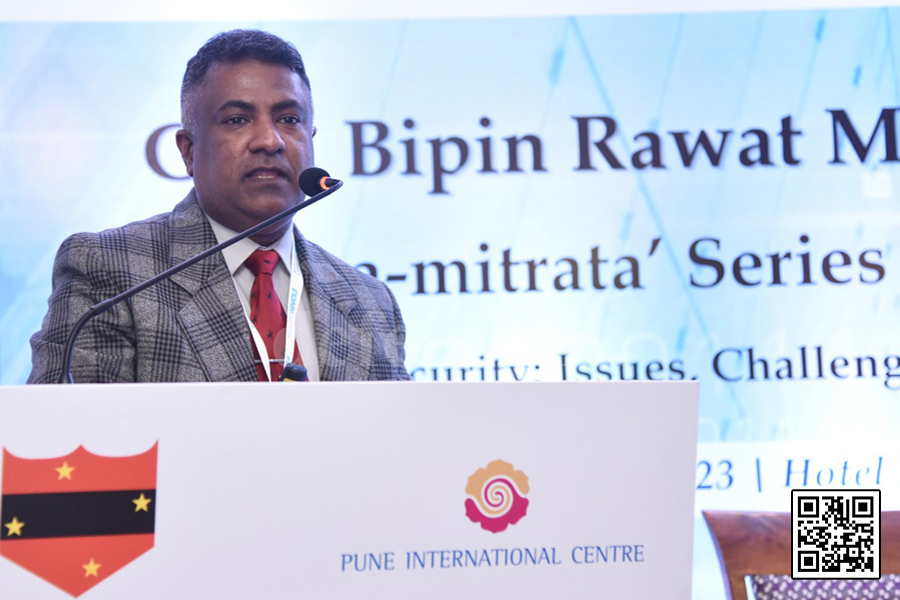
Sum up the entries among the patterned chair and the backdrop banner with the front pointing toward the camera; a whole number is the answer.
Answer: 2

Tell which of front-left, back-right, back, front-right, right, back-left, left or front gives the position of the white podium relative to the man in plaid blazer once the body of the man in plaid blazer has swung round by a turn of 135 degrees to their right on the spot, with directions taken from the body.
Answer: left

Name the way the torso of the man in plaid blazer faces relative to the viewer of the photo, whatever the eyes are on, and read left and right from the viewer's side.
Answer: facing the viewer and to the right of the viewer

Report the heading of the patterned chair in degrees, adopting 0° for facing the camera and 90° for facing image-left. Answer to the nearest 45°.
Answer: approximately 0°

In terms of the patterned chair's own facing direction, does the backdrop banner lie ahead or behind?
behind
